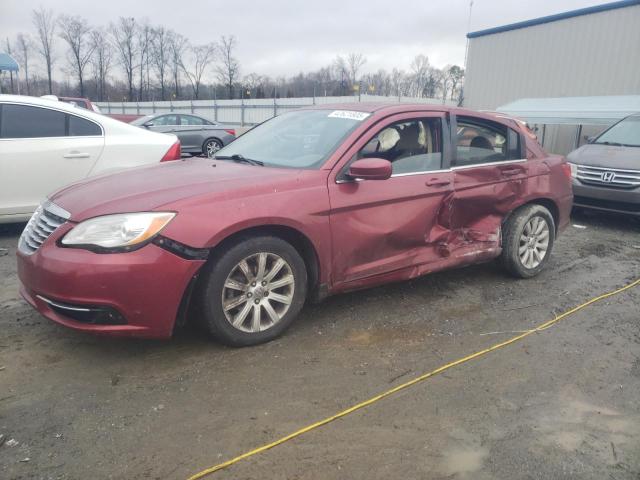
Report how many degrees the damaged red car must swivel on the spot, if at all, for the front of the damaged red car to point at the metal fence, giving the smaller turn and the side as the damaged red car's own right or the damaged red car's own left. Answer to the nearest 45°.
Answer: approximately 135° to the damaged red car's own right

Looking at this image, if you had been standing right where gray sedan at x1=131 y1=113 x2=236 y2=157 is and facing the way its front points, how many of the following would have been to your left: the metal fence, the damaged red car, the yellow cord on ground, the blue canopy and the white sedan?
3

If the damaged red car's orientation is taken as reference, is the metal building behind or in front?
behind

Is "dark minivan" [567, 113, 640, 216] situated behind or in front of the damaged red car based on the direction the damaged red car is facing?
behind

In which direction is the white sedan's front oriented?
to the viewer's left

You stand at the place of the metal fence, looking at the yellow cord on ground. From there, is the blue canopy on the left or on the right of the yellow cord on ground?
right

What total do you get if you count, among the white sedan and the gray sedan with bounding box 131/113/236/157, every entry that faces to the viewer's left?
2

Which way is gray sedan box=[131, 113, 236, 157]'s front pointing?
to the viewer's left

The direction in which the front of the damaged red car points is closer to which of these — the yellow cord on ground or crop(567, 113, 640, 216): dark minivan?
the yellow cord on ground

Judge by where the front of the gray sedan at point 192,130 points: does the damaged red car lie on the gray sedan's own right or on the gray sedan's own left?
on the gray sedan's own left
